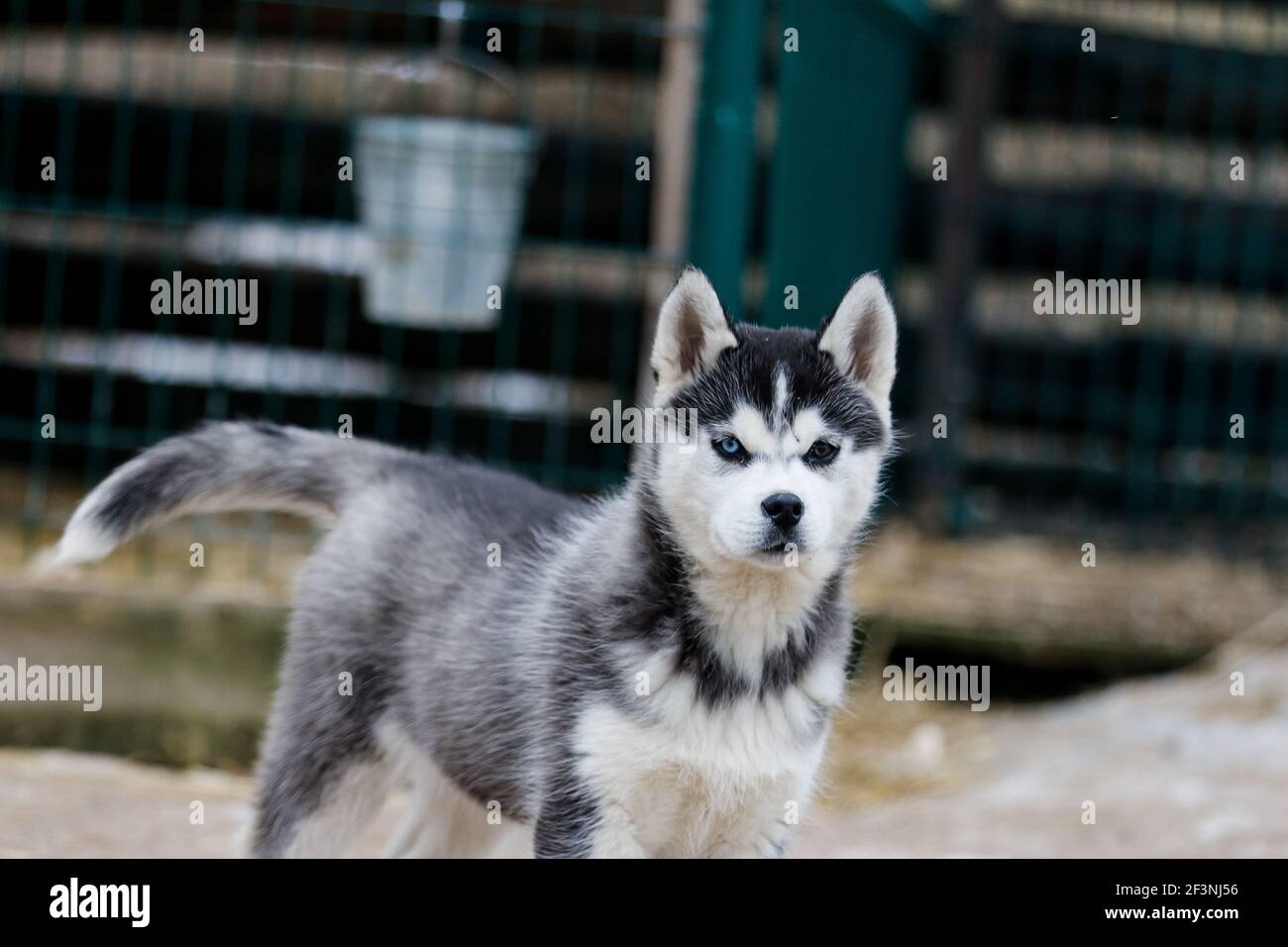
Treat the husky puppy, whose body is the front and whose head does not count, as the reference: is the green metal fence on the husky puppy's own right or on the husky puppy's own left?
on the husky puppy's own left

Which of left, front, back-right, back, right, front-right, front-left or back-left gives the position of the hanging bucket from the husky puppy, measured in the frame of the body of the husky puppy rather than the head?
back-left

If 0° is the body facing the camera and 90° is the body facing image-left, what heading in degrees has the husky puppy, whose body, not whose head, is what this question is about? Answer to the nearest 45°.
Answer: approximately 315°
